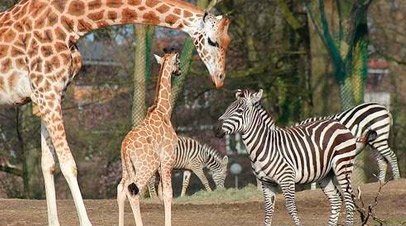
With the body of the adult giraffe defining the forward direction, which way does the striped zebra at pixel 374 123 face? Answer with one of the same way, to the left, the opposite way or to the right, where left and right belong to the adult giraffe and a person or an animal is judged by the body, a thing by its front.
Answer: the opposite way

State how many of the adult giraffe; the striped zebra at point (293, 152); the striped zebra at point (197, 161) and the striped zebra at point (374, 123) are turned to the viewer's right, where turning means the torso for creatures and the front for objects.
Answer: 2

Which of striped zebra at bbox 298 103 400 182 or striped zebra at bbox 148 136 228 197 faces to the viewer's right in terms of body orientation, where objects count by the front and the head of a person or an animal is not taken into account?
striped zebra at bbox 148 136 228 197

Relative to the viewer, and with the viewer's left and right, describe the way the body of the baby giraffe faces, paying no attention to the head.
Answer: facing away from the viewer and to the right of the viewer

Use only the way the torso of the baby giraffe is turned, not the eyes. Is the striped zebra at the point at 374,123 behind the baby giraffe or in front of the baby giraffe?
in front

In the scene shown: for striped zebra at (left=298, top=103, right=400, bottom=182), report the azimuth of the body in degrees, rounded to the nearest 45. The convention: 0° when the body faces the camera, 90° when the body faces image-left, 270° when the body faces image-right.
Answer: approximately 90°

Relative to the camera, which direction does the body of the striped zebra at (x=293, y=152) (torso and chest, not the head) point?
to the viewer's left

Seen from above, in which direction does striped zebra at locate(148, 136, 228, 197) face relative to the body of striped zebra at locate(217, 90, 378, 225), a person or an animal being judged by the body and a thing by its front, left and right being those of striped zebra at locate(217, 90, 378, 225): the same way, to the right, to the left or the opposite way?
the opposite way

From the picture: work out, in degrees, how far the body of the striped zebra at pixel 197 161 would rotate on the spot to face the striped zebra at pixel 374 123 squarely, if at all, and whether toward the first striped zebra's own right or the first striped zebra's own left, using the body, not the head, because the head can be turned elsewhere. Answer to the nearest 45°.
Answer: approximately 45° to the first striped zebra's own right

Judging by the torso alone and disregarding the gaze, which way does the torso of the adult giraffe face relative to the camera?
to the viewer's right

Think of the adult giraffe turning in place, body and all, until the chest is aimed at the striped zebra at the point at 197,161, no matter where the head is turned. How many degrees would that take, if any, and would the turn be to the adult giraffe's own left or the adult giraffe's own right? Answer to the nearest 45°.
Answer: approximately 90° to the adult giraffe's own left

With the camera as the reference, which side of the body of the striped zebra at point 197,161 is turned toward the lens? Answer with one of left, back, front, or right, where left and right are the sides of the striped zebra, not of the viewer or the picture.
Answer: right
